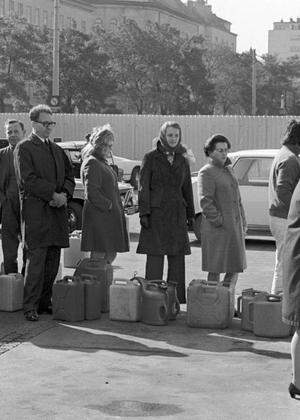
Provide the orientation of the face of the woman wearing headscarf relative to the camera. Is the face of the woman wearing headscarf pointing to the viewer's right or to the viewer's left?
to the viewer's right

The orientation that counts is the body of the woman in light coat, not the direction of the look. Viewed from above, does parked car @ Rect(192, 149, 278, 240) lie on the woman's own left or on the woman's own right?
on the woman's own left

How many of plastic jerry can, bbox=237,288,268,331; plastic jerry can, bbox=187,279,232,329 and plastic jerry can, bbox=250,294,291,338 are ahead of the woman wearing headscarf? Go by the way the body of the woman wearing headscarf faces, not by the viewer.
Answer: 3
